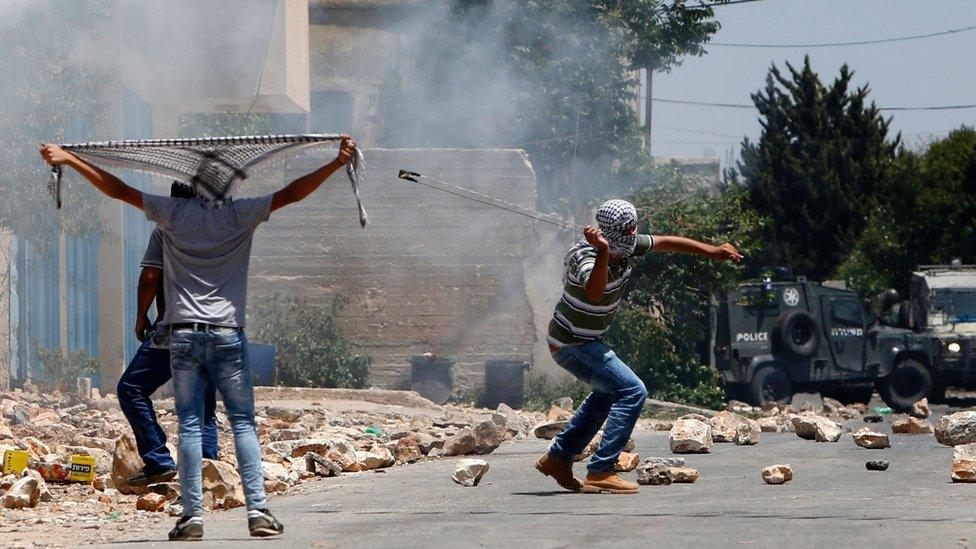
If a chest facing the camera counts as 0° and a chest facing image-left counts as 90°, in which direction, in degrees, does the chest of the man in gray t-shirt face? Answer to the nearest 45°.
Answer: approximately 180°

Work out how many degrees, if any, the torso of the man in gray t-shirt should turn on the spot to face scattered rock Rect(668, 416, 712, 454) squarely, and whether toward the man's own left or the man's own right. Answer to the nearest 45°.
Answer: approximately 45° to the man's own right

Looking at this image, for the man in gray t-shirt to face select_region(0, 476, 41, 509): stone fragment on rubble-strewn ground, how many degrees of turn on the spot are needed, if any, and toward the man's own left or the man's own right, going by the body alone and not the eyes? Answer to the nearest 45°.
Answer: approximately 45° to the man's own left

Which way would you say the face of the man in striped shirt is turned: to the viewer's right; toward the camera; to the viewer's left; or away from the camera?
to the viewer's right

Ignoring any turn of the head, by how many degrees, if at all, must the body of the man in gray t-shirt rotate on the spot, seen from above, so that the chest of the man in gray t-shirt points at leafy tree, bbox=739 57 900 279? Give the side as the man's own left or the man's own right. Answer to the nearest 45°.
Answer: approximately 45° to the man's own right
